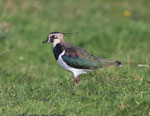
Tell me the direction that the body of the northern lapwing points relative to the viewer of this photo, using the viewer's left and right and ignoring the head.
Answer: facing to the left of the viewer
